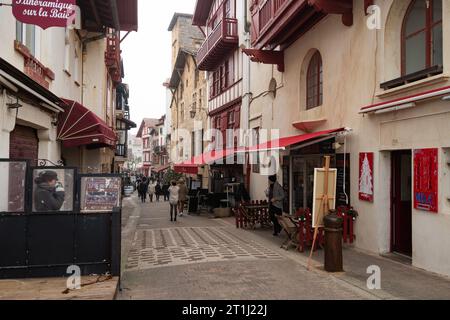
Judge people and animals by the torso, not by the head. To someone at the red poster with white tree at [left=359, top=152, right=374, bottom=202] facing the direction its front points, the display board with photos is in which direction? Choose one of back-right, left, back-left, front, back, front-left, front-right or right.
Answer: front

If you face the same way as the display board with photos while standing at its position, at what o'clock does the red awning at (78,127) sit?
The red awning is roughly at 6 o'clock from the display board with photos.

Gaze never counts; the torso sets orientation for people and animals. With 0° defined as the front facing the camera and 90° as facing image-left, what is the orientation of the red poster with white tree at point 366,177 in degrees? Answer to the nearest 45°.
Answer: approximately 45°

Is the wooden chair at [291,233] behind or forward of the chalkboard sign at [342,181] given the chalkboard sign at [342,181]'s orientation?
forward

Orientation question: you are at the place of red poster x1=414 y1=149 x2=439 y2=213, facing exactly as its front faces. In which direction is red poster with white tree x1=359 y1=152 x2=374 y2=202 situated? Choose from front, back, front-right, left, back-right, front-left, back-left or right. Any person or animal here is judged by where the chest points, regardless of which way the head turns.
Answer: right

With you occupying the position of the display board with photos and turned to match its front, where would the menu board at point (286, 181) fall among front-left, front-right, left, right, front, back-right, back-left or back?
back-left

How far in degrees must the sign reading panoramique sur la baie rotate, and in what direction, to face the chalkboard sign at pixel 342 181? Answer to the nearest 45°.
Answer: approximately 90° to its left

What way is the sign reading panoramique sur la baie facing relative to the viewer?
toward the camera

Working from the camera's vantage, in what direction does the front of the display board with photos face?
facing the viewer

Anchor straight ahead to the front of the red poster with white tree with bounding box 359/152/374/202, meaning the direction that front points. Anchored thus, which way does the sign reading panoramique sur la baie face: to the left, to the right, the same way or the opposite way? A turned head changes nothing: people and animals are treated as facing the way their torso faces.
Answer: to the left

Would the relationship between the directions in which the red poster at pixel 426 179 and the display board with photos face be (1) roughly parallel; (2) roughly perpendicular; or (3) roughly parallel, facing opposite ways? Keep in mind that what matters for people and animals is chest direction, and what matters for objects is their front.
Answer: roughly perpendicular

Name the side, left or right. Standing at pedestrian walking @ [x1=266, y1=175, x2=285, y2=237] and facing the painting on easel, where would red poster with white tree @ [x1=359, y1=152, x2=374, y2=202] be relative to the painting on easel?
left

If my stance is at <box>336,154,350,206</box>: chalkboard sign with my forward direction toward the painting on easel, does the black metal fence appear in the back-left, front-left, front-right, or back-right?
front-right

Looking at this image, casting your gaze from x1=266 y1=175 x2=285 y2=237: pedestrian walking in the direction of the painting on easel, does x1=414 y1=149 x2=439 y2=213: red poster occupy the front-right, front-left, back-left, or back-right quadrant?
front-left

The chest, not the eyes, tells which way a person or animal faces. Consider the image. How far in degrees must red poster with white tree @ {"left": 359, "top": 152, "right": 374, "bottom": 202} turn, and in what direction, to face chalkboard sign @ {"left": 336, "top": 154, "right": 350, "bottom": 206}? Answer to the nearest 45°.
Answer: approximately 90° to its right

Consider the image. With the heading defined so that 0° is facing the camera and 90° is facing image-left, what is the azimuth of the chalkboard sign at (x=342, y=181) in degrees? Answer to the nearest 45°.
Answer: approximately 45°
